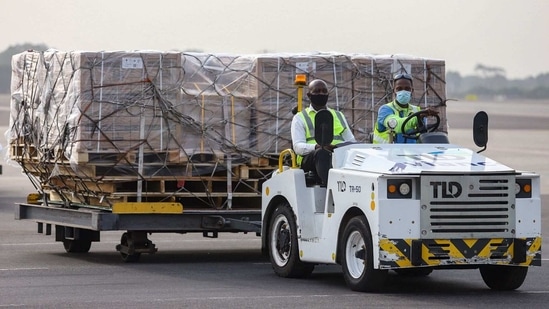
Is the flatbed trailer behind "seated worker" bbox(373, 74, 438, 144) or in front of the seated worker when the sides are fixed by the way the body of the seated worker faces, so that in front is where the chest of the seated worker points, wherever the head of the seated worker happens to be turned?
behind

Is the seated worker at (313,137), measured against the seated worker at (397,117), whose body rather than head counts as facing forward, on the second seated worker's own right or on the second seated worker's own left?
on the second seated worker's own right

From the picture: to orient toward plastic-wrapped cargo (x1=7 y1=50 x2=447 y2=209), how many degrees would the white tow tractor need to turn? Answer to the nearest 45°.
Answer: approximately 180°

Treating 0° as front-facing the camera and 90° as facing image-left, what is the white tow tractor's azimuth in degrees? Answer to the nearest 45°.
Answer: approximately 315°

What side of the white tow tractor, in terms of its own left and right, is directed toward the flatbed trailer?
back

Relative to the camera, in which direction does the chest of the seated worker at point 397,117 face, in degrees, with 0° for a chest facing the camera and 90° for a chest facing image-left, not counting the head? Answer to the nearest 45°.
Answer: approximately 315°
